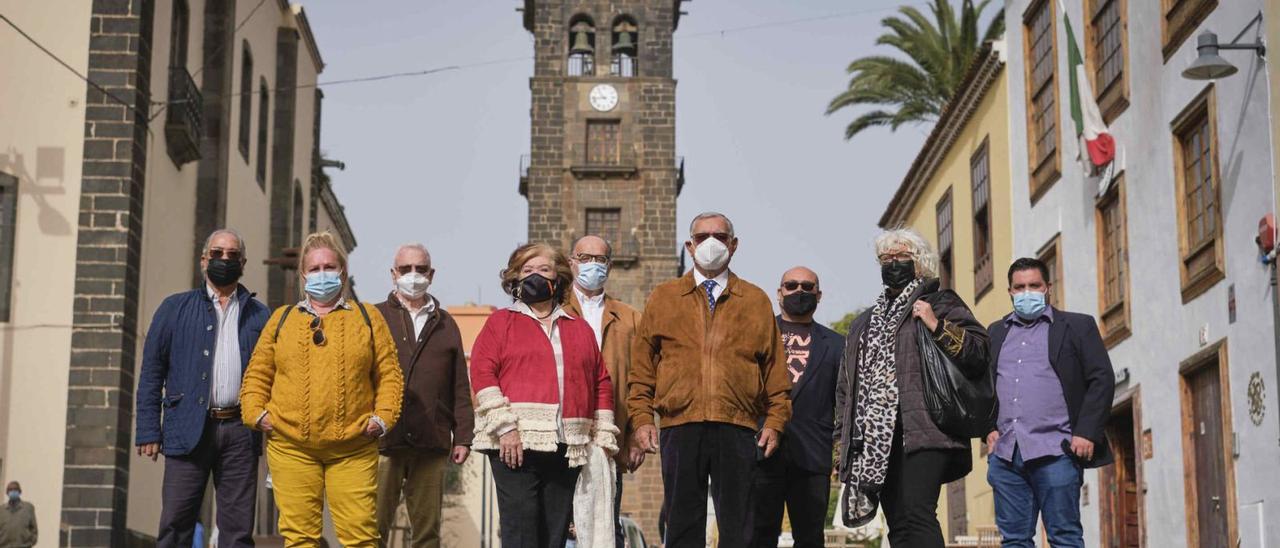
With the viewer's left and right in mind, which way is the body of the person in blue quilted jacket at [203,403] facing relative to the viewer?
facing the viewer

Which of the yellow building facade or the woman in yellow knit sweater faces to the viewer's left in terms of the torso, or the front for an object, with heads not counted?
the yellow building facade

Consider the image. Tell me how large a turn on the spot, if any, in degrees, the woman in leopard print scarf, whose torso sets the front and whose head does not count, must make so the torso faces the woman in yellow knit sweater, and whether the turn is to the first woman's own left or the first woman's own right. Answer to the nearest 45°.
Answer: approximately 45° to the first woman's own right

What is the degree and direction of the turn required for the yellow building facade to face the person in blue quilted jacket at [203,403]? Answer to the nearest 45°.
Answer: approximately 90° to its left

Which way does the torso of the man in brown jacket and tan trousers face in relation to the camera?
toward the camera

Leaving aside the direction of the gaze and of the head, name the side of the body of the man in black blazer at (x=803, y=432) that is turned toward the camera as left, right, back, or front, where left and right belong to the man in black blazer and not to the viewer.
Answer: front

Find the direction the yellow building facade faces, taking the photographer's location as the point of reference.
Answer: facing to the left of the viewer

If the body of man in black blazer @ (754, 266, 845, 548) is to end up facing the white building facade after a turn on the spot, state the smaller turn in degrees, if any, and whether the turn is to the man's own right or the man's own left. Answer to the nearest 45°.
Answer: approximately 135° to the man's own left

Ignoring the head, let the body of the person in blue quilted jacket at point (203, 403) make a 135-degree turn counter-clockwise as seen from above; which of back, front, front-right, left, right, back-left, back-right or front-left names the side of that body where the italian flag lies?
front

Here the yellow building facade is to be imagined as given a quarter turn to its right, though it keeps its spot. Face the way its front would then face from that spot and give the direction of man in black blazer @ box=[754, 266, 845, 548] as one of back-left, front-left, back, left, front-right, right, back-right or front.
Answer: back

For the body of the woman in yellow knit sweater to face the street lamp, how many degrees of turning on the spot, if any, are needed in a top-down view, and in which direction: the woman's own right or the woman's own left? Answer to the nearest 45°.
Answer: approximately 135° to the woman's own left

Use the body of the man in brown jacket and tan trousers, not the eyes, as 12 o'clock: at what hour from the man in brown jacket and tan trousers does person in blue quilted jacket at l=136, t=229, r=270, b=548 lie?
The person in blue quilted jacket is roughly at 2 o'clock from the man in brown jacket and tan trousers.

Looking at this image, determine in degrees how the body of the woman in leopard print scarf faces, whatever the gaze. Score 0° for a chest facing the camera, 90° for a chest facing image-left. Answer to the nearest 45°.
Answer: approximately 45°
